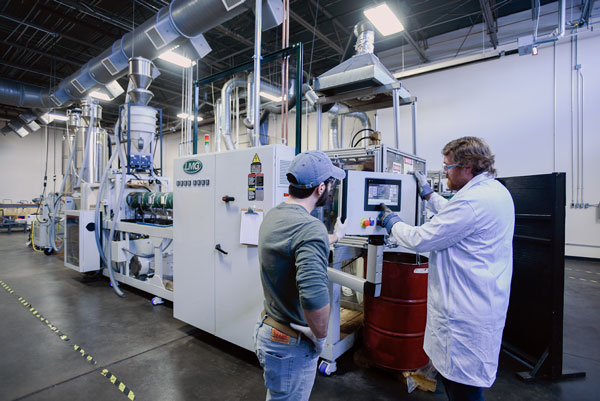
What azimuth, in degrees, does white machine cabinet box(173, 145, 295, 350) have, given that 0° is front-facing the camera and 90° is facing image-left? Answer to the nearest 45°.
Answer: approximately 45°

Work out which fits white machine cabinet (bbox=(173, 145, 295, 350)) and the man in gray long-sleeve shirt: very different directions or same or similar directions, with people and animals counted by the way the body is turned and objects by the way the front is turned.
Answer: very different directions

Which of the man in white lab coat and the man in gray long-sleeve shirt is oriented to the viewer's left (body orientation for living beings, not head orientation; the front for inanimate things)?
the man in white lab coat

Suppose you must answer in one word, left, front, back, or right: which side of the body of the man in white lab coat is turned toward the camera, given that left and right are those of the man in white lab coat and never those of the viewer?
left

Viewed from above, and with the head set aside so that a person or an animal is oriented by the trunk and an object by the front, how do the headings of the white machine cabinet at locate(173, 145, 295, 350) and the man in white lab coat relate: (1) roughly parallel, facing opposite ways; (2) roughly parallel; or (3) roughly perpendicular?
roughly perpendicular

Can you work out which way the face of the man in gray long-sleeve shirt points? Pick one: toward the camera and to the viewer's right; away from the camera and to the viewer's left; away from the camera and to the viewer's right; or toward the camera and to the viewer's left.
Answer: away from the camera and to the viewer's right

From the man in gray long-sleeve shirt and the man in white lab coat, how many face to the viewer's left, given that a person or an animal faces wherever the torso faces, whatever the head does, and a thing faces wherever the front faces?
1

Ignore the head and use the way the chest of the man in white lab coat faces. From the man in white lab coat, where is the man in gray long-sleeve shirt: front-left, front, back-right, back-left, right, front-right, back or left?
front-left

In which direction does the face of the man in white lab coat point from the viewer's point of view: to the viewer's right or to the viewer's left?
to the viewer's left

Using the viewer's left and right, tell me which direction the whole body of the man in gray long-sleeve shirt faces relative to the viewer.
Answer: facing away from the viewer and to the right of the viewer

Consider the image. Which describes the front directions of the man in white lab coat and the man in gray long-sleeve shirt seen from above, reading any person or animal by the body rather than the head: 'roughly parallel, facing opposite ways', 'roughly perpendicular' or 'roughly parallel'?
roughly perpendicular

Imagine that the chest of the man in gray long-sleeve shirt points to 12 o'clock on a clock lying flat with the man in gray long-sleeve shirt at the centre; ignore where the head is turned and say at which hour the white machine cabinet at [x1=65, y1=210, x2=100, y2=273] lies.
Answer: The white machine cabinet is roughly at 9 o'clock from the man in gray long-sleeve shirt.

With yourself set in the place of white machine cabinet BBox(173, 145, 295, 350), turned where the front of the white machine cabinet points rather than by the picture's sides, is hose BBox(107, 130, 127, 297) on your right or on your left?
on your right

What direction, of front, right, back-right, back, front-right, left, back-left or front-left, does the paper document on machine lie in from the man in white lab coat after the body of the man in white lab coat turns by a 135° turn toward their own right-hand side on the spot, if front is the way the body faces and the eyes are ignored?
back-left
